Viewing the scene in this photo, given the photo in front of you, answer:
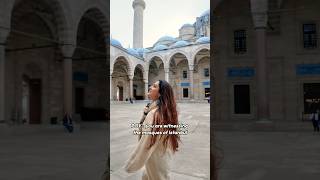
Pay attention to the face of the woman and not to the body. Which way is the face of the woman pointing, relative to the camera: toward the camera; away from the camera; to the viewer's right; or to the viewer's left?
to the viewer's left

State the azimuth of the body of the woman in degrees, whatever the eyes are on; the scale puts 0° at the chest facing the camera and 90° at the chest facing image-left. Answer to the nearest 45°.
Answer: approximately 90°

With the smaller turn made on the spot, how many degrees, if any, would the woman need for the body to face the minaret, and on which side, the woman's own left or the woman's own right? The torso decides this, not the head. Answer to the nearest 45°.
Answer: approximately 90° to the woman's own right
